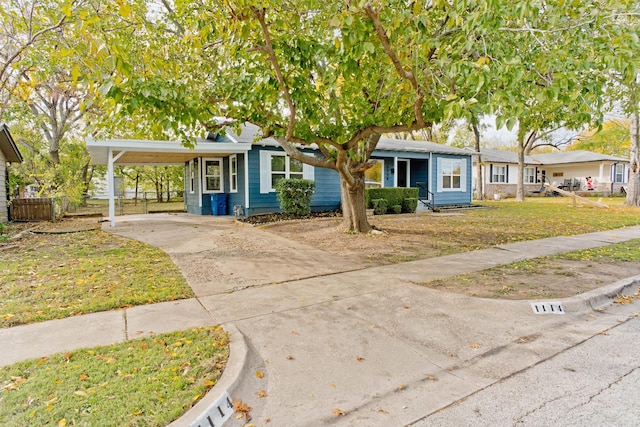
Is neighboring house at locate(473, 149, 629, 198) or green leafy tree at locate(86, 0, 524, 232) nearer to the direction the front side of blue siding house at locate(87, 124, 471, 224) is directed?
the green leafy tree

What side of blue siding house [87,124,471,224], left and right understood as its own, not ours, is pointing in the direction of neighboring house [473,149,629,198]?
left

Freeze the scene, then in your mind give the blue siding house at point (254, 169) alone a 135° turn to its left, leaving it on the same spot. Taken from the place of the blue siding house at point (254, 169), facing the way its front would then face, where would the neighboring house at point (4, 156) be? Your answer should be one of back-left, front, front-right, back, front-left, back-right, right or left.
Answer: left

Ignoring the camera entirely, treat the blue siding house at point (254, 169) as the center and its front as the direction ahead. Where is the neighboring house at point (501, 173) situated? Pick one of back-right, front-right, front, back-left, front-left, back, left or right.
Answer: left

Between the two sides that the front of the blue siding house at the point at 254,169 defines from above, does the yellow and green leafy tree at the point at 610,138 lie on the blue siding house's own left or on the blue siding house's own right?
on the blue siding house's own left

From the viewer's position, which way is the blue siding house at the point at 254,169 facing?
facing the viewer and to the right of the viewer
